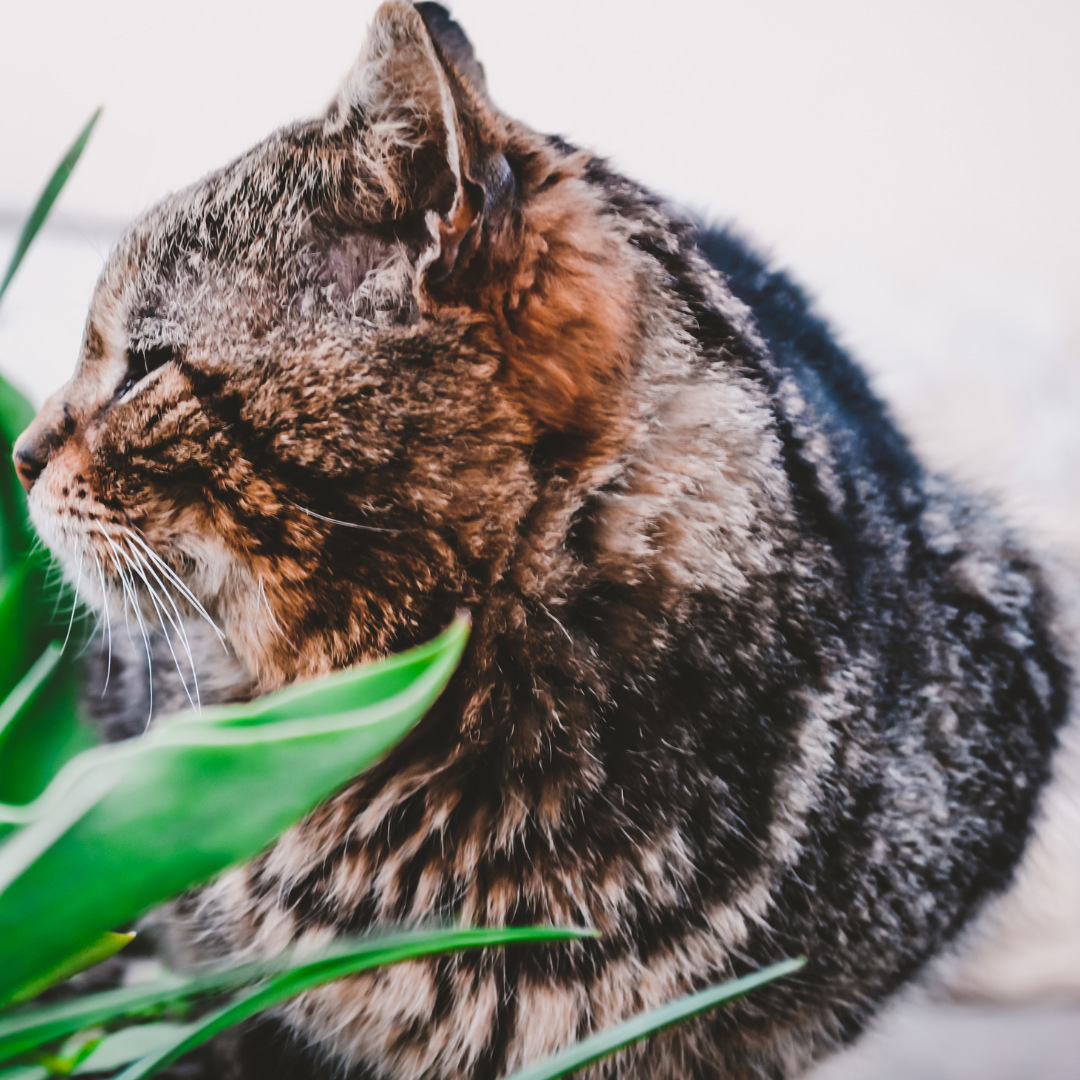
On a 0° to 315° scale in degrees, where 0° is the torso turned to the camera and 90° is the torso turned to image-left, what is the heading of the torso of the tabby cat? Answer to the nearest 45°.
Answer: approximately 90°
